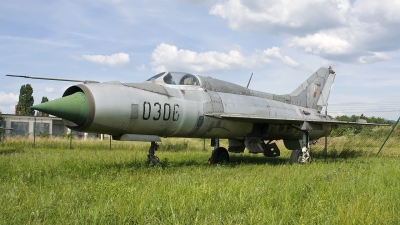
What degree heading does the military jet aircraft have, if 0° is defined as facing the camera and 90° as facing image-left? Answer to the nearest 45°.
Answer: approximately 45°
